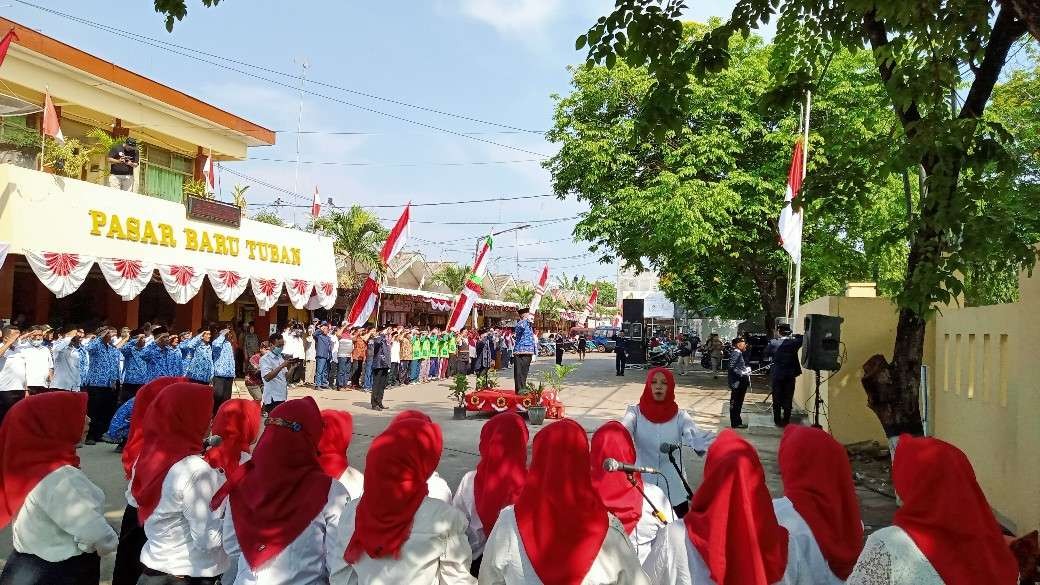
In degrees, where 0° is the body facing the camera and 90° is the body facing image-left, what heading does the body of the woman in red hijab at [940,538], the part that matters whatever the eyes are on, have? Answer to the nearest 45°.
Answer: approximately 135°

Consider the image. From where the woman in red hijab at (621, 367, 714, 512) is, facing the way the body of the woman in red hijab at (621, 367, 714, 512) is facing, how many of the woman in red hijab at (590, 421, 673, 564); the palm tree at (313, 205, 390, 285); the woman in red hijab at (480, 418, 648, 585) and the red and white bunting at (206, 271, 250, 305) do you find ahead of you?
2

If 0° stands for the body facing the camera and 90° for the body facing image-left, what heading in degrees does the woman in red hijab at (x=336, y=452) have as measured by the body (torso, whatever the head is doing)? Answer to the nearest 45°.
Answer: approximately 225°

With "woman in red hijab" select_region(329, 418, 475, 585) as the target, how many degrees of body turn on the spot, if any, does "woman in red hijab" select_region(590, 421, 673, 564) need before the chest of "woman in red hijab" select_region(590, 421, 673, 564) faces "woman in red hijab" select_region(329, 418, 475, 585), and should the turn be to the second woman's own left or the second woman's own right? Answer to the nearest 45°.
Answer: approximately 135° to the second woman's own left

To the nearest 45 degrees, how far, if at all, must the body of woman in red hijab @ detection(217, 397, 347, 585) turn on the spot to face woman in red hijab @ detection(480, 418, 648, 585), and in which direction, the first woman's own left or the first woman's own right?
approximately 90° to the first woman's own right

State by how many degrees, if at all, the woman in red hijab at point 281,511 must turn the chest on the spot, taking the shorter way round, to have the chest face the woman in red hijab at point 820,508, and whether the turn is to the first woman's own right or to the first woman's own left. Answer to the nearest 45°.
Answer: approximately 90° to the first woman's own right

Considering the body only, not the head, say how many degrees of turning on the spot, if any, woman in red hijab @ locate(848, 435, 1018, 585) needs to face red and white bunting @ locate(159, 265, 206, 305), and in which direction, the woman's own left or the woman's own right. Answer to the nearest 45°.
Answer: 0° — they already face it

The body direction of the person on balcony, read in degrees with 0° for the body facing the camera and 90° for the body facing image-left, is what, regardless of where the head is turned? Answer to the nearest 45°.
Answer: approximately 315°

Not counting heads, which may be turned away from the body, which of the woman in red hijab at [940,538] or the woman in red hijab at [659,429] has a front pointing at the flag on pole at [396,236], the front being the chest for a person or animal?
the woman in red hijab at [940,538]

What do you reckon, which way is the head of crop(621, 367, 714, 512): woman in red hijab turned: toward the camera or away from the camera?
toward the camera

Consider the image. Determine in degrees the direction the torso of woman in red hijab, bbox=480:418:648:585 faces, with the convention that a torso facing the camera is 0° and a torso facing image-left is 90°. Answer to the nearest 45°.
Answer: approximately 180°

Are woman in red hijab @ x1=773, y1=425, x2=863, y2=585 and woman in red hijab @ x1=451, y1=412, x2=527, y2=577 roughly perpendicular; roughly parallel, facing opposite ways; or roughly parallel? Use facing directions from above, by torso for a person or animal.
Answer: roughly parallel

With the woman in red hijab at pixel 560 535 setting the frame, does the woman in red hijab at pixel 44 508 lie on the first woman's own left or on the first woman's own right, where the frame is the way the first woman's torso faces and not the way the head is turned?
on the first woman's own left

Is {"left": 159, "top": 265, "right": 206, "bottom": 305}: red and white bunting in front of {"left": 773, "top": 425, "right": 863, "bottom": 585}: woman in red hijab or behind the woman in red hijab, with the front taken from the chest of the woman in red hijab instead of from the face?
in front

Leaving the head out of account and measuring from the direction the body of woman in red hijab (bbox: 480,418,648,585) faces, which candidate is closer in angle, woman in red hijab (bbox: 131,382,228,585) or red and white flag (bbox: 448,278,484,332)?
the red and white flag

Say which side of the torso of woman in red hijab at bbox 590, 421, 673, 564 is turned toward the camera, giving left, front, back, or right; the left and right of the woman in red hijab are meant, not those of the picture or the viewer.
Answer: back

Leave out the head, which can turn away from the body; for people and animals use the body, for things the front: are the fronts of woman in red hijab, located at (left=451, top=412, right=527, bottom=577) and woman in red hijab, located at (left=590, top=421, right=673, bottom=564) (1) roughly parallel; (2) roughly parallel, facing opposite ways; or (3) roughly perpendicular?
roughly parallel

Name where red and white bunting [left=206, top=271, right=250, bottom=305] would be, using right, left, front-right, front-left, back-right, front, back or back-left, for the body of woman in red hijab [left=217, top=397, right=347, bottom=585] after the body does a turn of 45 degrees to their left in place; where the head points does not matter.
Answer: front
